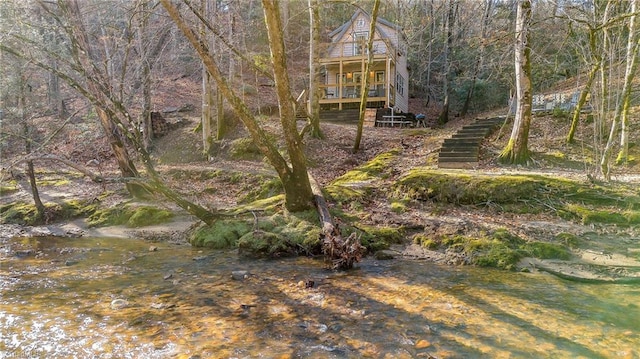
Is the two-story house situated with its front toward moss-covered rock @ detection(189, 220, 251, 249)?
yes

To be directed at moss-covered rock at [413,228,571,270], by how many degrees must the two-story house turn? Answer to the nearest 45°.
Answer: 0° — it already faces it

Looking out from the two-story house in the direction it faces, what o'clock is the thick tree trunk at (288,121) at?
The thick tree trunk is roughly at 12 o'clock from the two-story house.

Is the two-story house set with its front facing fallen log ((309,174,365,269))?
yes

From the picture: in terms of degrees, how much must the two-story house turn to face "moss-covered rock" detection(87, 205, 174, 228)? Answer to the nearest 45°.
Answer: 0° — it already faces it

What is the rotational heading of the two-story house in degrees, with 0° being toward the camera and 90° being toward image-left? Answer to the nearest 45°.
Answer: approximately 0°

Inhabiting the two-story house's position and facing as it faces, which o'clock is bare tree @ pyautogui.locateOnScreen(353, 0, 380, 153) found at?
The bare tree is roughly at 12 o'clock from the two-story house.

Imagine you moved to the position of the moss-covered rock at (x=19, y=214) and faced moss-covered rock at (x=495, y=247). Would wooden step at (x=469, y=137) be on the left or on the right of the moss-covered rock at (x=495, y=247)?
left

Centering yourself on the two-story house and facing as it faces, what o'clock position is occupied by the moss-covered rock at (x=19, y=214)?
The moss-covered rock is roughly at 1 o'clock from the two-story house.
